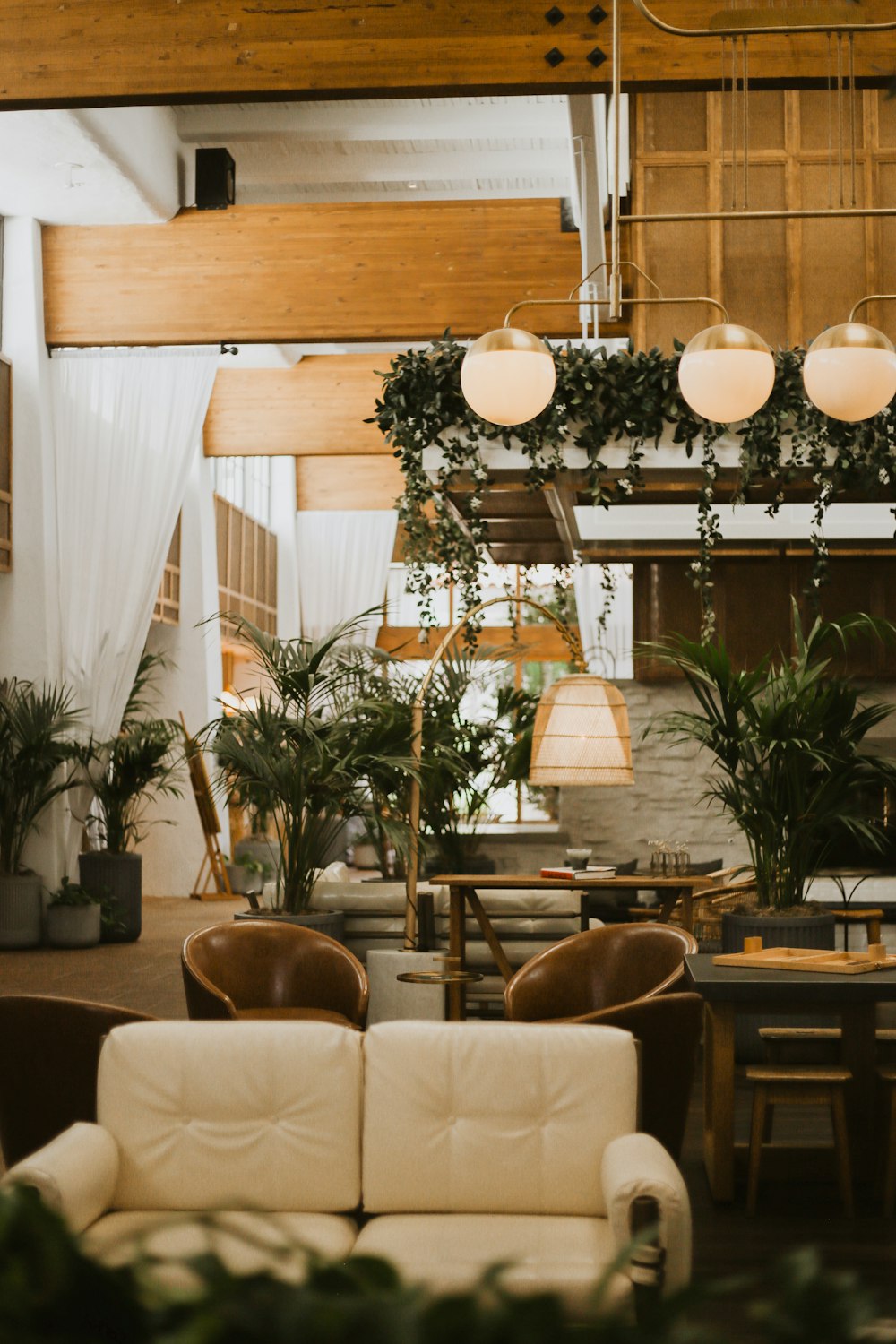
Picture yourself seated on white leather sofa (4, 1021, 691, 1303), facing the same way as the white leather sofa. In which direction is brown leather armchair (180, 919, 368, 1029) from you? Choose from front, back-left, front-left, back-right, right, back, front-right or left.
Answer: back

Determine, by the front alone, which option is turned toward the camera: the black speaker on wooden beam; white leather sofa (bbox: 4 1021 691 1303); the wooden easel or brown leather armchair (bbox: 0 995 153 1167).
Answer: the white leather sofa

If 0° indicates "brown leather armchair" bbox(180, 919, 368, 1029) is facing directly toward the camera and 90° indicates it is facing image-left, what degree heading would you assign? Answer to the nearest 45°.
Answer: approximately 315°

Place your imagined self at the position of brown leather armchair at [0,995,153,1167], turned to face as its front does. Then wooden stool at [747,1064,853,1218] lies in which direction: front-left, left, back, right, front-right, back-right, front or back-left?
front-right

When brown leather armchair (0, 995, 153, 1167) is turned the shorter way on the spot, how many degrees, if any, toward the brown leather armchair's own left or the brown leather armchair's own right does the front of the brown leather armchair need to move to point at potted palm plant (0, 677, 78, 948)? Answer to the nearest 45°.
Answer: approximately 45° to the brown leather armchair's own left

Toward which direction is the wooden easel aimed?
to the viewer's right

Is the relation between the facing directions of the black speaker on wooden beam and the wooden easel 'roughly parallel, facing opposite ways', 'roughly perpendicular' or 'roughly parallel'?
roughly parallel

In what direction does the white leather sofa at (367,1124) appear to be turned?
toward the camera
